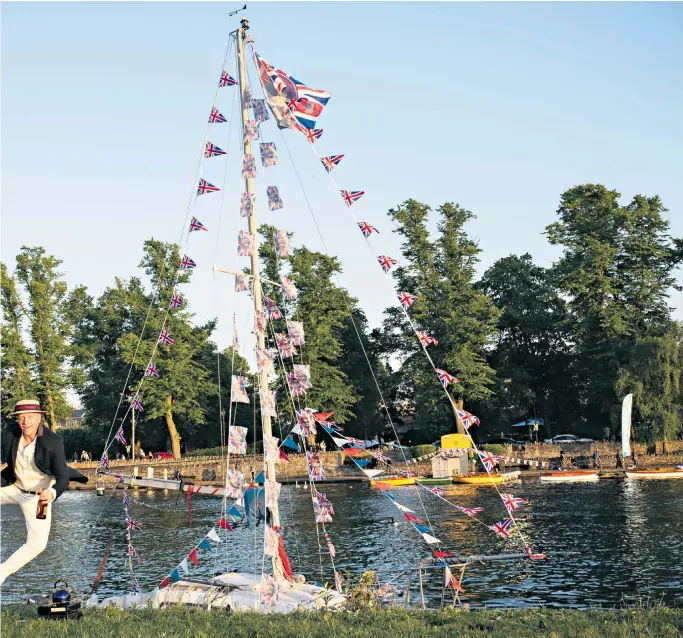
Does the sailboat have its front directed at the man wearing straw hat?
no

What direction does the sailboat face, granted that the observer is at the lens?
facing to the right of the viewer
